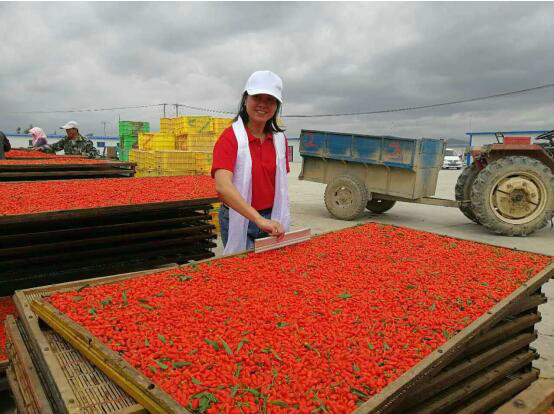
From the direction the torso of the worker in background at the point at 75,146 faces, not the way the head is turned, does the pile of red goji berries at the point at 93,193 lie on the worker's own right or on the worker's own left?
on the worker's own left

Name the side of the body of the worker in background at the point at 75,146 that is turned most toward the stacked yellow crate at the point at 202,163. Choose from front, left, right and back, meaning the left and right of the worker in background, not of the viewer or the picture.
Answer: left

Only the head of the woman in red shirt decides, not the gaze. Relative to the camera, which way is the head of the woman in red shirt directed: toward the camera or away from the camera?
toward the camera

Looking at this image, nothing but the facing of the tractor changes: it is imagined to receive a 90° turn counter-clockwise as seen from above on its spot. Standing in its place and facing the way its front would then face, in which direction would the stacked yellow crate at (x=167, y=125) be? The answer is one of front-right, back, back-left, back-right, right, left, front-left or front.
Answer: left

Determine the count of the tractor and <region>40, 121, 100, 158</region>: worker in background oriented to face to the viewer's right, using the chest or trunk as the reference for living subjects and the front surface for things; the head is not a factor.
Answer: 1

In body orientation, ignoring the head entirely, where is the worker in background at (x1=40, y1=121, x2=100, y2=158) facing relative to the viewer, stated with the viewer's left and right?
facing the viewer and to the left of the viewer

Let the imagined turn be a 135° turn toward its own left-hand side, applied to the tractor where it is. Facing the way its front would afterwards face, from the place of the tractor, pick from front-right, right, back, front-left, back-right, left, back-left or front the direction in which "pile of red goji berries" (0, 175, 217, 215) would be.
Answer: left

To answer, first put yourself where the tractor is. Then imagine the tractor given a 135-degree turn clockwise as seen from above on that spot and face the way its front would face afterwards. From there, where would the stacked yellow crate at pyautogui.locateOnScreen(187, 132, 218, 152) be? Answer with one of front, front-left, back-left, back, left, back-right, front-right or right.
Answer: front-right

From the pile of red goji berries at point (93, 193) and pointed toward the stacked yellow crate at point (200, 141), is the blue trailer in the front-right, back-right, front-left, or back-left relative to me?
front-right

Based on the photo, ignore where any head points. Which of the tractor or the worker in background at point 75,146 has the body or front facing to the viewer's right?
the tractor

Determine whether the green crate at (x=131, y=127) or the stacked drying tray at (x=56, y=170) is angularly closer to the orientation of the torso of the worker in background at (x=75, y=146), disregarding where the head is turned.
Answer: the stacked drying tray

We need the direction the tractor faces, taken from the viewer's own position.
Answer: facing to the right of the viewer

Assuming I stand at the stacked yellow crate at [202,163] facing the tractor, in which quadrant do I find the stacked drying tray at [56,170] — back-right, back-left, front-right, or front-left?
back-right

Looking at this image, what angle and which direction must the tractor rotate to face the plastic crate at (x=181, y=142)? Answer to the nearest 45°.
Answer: approximately 180°

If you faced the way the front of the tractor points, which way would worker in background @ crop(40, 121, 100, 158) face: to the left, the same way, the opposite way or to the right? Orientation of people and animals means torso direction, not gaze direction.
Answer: to the right

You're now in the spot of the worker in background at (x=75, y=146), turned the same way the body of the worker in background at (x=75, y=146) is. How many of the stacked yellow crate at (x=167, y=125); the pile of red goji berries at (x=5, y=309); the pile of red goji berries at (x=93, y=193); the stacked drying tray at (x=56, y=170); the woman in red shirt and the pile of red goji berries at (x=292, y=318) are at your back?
1
